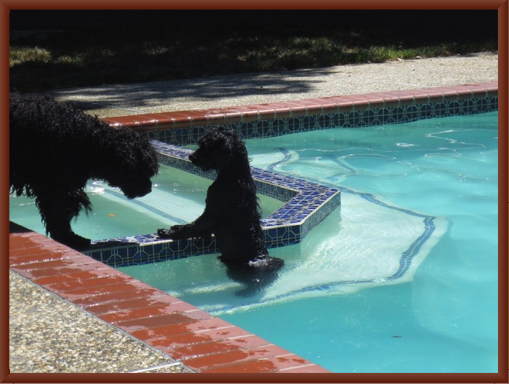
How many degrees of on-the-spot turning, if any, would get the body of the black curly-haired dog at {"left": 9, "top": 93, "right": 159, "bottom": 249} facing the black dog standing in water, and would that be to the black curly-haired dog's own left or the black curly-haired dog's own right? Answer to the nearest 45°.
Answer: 0° — it already faces it

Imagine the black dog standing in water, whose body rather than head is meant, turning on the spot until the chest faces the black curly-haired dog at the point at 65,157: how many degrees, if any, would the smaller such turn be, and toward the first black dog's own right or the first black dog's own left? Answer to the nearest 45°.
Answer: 0° — it already faces it

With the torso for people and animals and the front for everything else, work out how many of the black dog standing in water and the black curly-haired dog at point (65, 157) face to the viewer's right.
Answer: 1

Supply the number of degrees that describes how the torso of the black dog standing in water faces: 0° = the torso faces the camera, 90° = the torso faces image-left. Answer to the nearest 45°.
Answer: approximately 90°

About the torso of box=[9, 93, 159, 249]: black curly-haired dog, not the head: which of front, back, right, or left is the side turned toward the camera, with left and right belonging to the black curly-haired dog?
right

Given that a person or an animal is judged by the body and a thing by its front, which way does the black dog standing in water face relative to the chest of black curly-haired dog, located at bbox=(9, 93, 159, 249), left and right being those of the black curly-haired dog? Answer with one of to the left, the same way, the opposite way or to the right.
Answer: the opposite way
